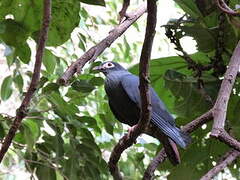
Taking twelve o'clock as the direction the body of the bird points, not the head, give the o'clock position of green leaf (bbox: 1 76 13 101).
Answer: The green leaf is roughly at 1 o'clock from the bird.

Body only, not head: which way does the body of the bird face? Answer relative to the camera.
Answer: to the viewer's left
